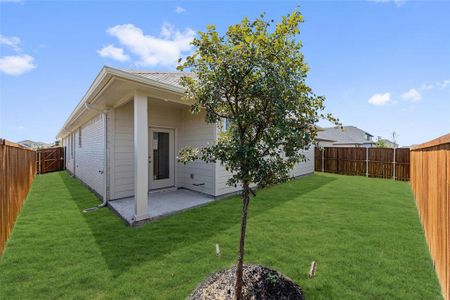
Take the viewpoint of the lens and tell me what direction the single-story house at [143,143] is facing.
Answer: facing away from the viewer and to the left of the viewer

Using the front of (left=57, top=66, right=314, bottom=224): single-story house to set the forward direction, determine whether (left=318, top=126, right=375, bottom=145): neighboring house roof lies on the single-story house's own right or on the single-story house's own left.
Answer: on the single-story house's own right
